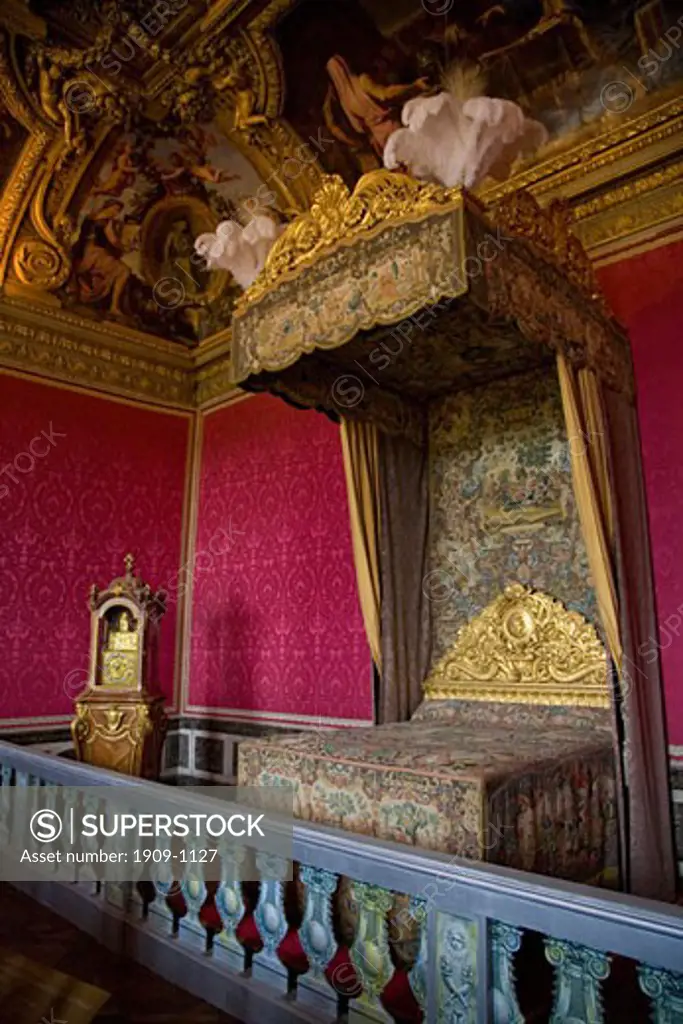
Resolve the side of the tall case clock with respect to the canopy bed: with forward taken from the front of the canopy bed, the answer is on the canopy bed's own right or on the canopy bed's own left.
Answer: on the canopy bed's own right

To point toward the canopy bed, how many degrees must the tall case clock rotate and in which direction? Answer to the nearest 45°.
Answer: approximately 90° to its left

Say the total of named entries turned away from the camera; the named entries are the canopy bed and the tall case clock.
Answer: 0

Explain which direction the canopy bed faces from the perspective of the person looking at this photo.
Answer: facing the viewer and to the left of the viewer
